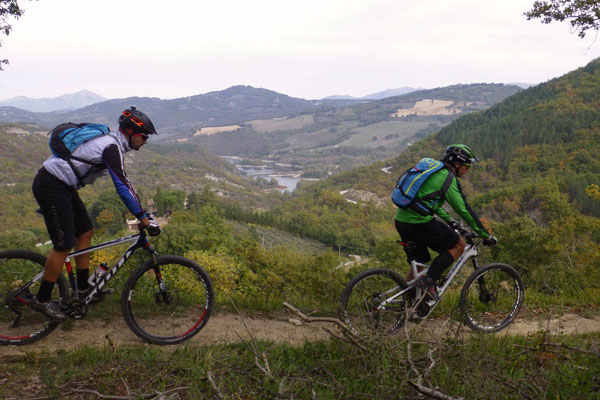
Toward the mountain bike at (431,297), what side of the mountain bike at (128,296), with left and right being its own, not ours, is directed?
front

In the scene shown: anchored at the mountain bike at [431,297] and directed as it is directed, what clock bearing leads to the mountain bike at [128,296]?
the mountain bike at [128,296] is roughly at 5 o'clock from the mountain bike at [431,297].

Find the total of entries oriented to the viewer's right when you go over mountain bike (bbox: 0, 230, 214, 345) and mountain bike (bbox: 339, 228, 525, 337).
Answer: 2

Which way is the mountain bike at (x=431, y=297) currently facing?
to the viewer's right

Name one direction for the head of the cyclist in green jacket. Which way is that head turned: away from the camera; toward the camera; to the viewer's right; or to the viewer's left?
to the viewer's right

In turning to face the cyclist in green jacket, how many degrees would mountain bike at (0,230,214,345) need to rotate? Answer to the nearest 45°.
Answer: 0° — it already faces them

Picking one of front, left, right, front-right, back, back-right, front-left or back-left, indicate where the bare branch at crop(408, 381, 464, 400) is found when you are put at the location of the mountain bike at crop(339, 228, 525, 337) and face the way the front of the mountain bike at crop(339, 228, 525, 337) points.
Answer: right

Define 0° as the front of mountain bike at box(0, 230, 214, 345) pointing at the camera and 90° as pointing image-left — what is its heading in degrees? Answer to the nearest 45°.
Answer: approximately 270°
